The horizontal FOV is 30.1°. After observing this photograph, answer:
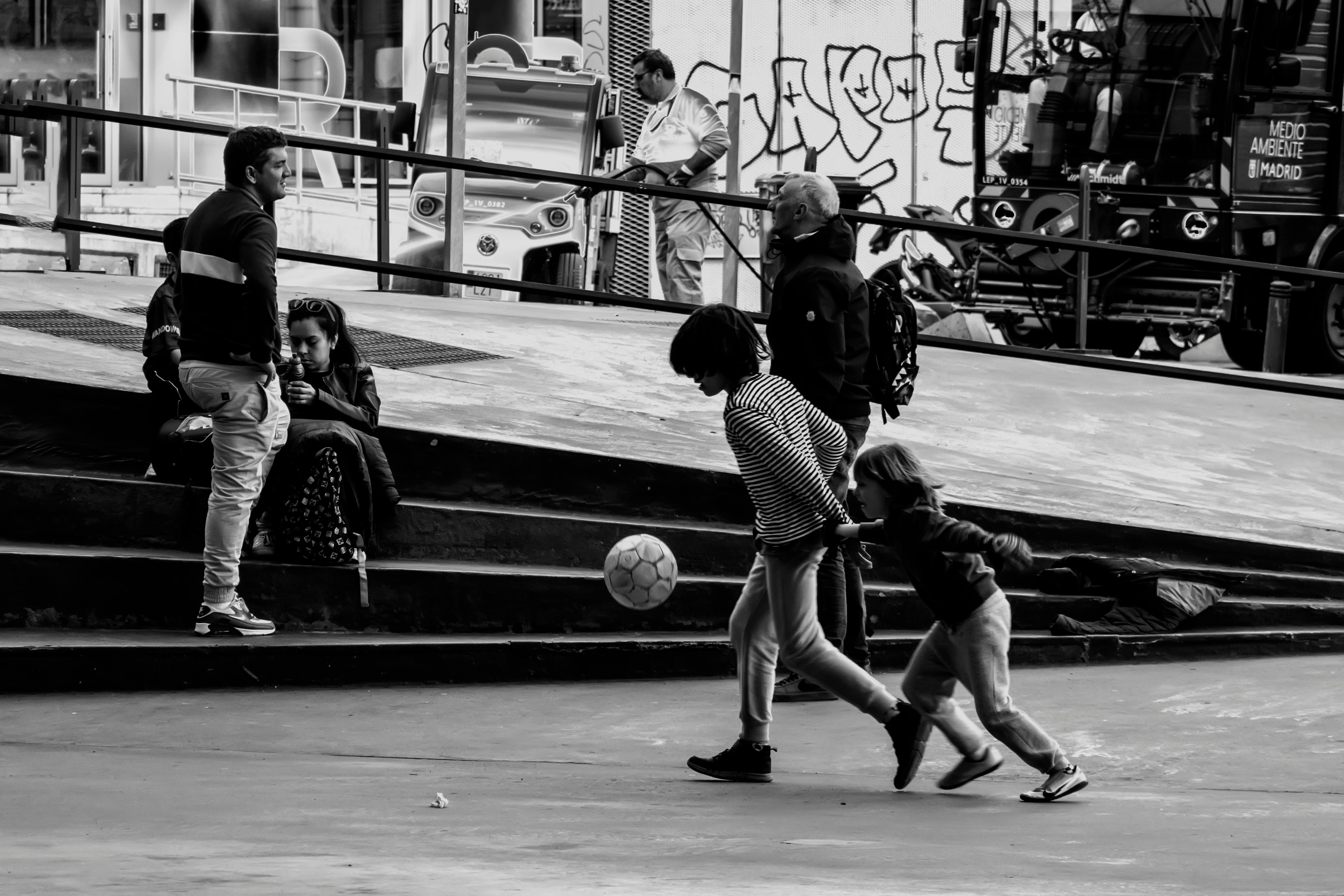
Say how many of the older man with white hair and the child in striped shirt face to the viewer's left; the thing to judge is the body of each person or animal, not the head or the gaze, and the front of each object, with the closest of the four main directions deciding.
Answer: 2

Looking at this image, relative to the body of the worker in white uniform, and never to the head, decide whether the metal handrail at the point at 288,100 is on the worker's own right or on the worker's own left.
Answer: on the worker's own right

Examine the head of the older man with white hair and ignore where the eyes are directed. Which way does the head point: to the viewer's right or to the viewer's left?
to the viewer's left

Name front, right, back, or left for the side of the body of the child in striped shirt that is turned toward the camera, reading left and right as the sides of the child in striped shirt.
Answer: left

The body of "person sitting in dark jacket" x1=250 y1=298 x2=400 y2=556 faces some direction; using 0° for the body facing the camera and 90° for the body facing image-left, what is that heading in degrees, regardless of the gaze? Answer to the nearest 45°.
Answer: approximately 45°

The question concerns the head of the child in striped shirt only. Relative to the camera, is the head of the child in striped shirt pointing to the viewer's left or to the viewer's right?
to the viewer's left

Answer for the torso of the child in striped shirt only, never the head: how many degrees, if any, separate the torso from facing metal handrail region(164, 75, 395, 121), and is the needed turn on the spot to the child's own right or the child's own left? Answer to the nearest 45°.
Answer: approximately 90° to the child's own right

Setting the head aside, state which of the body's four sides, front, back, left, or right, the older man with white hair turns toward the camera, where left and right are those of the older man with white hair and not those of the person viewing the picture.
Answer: left

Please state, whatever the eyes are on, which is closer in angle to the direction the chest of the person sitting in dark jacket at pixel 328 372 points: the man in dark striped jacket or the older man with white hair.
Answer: the man in dark striped jacket
